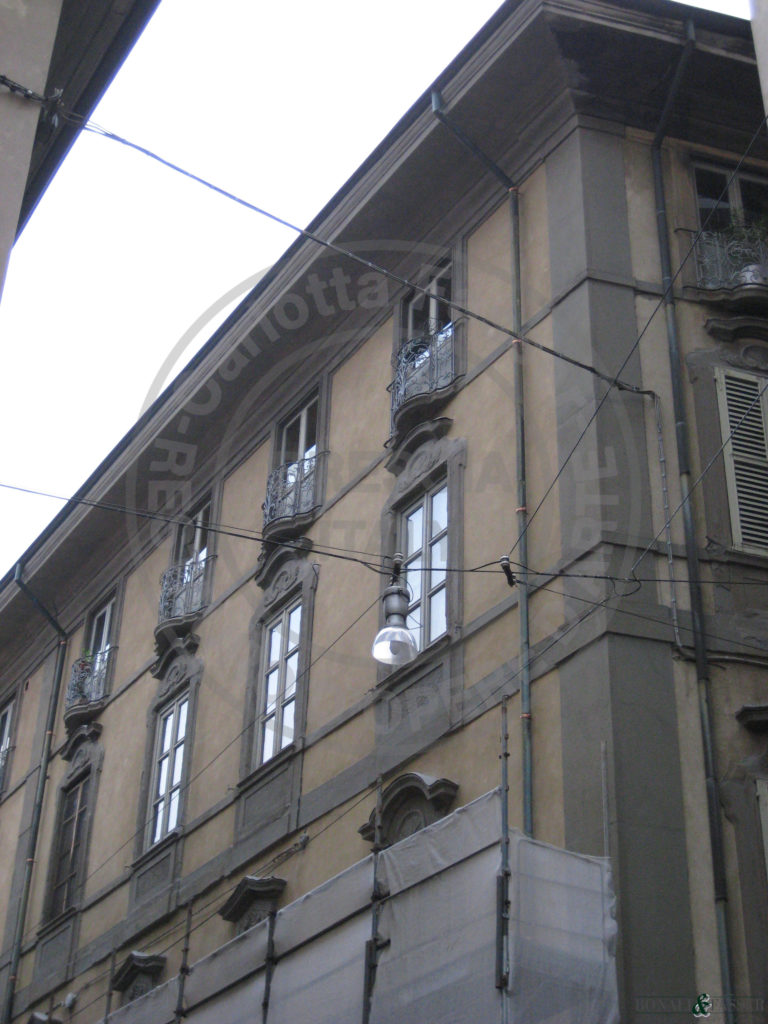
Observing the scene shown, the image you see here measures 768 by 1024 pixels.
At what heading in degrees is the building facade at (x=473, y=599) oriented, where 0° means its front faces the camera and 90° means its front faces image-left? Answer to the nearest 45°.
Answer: approximately 45°
